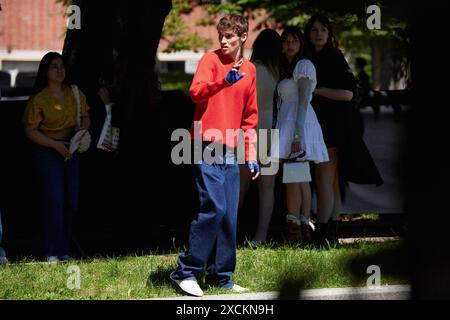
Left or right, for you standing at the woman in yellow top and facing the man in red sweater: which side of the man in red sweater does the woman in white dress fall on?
left

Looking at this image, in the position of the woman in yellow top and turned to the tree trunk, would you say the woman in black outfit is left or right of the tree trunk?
right

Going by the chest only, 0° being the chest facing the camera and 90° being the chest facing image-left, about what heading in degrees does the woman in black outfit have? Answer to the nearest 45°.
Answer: approximately 45°

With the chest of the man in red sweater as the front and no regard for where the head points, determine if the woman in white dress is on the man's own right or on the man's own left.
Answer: on the man's own left

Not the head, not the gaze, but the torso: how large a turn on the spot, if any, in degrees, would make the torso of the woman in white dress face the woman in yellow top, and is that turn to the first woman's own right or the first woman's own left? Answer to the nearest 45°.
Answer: approximately 45° to the first woman's own right

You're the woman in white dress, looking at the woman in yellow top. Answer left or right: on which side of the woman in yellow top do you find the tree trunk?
right

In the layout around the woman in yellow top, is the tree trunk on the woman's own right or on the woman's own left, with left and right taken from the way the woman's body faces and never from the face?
on the woman's own left

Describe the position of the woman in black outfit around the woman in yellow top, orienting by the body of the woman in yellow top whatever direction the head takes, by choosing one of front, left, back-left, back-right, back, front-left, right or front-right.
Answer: front-left

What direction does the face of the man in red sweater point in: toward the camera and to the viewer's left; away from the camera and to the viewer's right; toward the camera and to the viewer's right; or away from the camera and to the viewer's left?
toward the camera and to the viewer's left

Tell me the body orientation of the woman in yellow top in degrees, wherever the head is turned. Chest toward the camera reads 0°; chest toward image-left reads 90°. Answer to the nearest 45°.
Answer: approximately 315°

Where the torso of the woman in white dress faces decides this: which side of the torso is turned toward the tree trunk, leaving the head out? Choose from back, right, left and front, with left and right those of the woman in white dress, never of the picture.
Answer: right

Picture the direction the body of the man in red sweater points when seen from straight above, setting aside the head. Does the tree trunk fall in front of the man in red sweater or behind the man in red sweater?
behind
